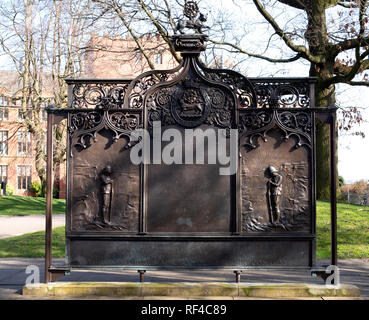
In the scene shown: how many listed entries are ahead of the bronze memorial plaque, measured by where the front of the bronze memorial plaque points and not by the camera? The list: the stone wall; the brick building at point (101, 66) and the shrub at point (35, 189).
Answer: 0

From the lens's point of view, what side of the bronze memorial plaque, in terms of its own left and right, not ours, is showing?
front

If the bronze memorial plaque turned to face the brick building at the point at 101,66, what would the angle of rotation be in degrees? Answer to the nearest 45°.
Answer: approximately 180°

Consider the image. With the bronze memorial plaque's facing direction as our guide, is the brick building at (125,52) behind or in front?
behind

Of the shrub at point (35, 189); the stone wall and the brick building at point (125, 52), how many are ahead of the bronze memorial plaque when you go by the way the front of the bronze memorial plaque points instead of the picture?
0

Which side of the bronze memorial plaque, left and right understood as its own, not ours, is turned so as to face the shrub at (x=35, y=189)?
back

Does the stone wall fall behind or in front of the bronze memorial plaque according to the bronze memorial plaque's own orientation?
behind
